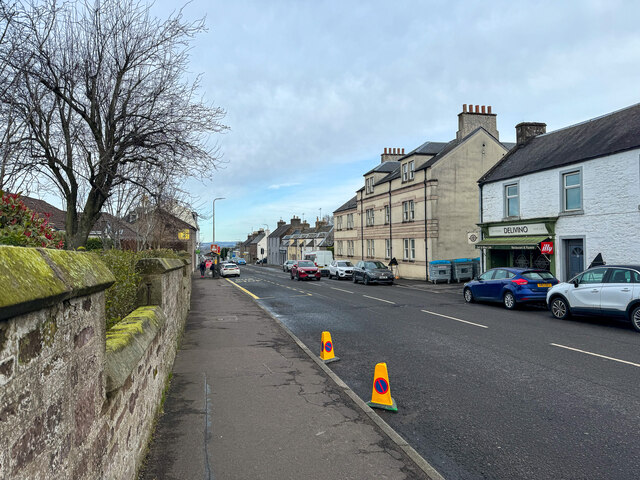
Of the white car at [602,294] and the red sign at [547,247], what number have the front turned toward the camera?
1

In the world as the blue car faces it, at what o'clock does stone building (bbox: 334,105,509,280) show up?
The stone building is roughly at 1 o'clock from the blue car.

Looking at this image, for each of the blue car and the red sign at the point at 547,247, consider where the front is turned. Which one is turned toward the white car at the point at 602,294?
the red sign

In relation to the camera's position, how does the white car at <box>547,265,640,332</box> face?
facing away from the viewer and to the left of the viewer

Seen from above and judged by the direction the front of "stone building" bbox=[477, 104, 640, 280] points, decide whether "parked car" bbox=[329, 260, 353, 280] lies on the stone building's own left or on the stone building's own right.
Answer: on the stone building's own right

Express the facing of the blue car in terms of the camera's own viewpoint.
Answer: facing away from the viewer and to the left of the viewer

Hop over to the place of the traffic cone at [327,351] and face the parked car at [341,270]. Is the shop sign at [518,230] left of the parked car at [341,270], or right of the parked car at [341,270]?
right

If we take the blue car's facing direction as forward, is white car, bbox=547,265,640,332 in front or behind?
behind
